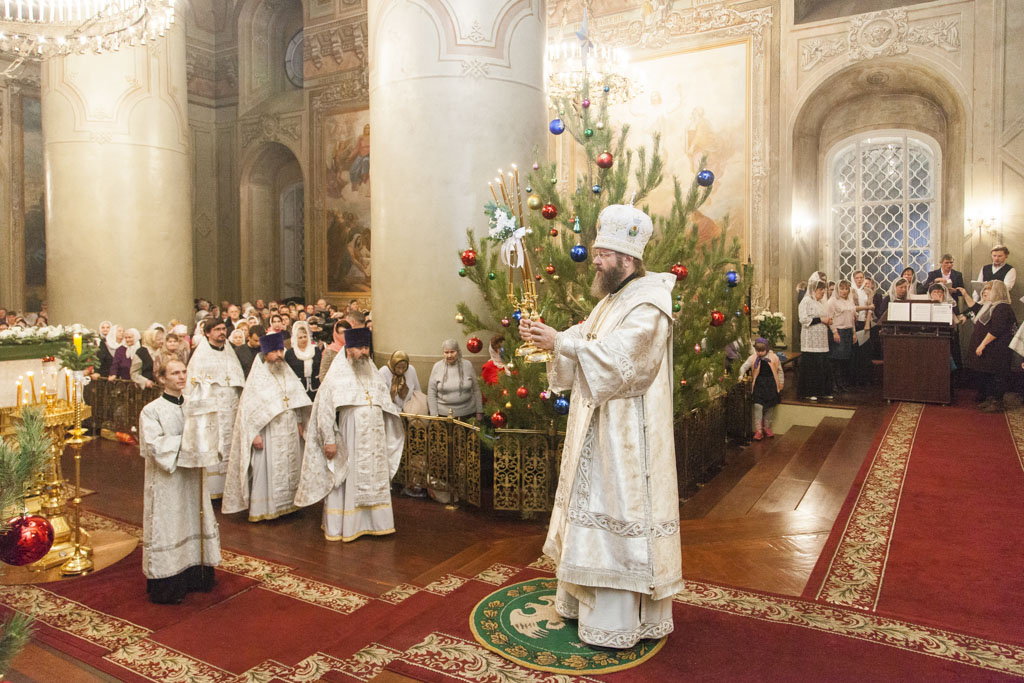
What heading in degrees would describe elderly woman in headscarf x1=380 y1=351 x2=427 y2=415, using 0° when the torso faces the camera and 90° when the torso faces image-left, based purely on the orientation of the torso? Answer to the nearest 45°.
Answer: approximately 315°

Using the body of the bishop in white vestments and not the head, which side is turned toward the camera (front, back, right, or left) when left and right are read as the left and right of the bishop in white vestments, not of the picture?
left

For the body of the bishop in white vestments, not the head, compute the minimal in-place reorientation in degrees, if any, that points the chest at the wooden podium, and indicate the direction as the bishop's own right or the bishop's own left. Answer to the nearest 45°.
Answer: approximately 135° to the bishop's own right

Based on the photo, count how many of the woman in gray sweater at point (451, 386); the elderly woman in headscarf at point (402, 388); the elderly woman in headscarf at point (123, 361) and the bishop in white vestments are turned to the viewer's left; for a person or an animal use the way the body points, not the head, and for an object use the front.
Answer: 1

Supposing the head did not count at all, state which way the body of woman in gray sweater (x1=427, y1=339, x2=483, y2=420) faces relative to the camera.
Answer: toward the camera

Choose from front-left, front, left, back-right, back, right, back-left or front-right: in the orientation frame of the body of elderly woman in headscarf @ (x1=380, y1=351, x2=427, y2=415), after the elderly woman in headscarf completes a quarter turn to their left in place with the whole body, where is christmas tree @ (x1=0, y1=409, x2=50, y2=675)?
back-right

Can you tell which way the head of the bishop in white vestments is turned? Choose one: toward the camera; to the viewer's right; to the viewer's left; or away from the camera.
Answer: to the viewer's left

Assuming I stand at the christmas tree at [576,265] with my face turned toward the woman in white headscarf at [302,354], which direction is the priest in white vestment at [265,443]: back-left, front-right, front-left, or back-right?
front-left
